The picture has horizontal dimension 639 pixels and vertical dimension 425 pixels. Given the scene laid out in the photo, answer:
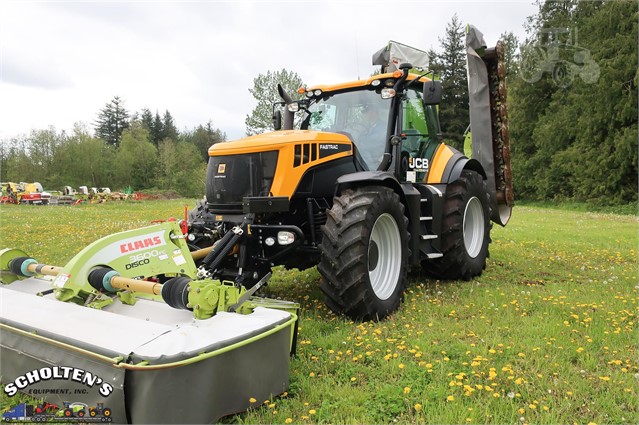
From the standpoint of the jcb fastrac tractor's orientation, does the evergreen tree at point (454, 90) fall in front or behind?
behind

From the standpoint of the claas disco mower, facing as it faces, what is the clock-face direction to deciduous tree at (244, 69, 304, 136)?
The deciduous tree is roughly at 5 o'clock from the claas disco mower.

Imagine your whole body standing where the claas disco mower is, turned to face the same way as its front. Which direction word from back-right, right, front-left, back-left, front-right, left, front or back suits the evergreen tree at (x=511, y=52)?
back

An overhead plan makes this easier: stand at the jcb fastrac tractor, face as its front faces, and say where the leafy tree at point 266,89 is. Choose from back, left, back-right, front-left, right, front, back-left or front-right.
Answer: back-right

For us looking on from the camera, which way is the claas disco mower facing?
facing the viewer and to the left of the viewer

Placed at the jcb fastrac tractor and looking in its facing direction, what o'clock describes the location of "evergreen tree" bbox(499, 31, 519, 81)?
The evergreen tree is roughly at 5 o'clock from the jcb fastrac tractor.

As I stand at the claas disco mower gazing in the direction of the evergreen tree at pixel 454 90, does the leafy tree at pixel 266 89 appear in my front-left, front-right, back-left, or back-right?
front-left

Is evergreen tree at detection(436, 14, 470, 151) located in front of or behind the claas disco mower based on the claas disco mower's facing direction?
behind
